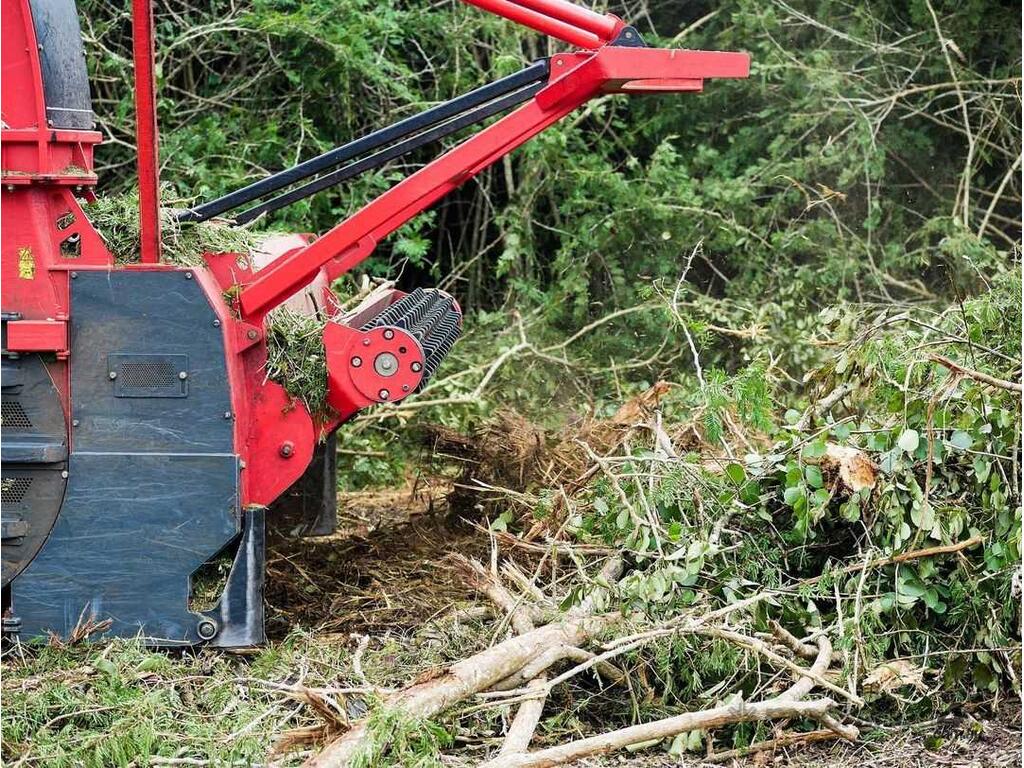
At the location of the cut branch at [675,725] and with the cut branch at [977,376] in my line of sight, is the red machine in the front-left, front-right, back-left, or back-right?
back-left

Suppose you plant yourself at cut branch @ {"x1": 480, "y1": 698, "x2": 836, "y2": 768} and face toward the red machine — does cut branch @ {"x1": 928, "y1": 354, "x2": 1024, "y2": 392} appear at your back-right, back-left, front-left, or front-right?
front-right

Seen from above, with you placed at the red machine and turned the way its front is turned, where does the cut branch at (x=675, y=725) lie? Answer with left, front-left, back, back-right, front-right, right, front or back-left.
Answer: front-right

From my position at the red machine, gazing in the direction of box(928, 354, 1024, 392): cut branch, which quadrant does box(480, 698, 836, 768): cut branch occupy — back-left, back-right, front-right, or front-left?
front-right

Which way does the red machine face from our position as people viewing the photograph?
facing to the right of the viewer

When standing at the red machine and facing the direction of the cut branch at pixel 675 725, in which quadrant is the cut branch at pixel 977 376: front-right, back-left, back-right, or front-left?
front-left

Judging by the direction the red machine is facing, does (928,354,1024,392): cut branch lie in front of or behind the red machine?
in front
